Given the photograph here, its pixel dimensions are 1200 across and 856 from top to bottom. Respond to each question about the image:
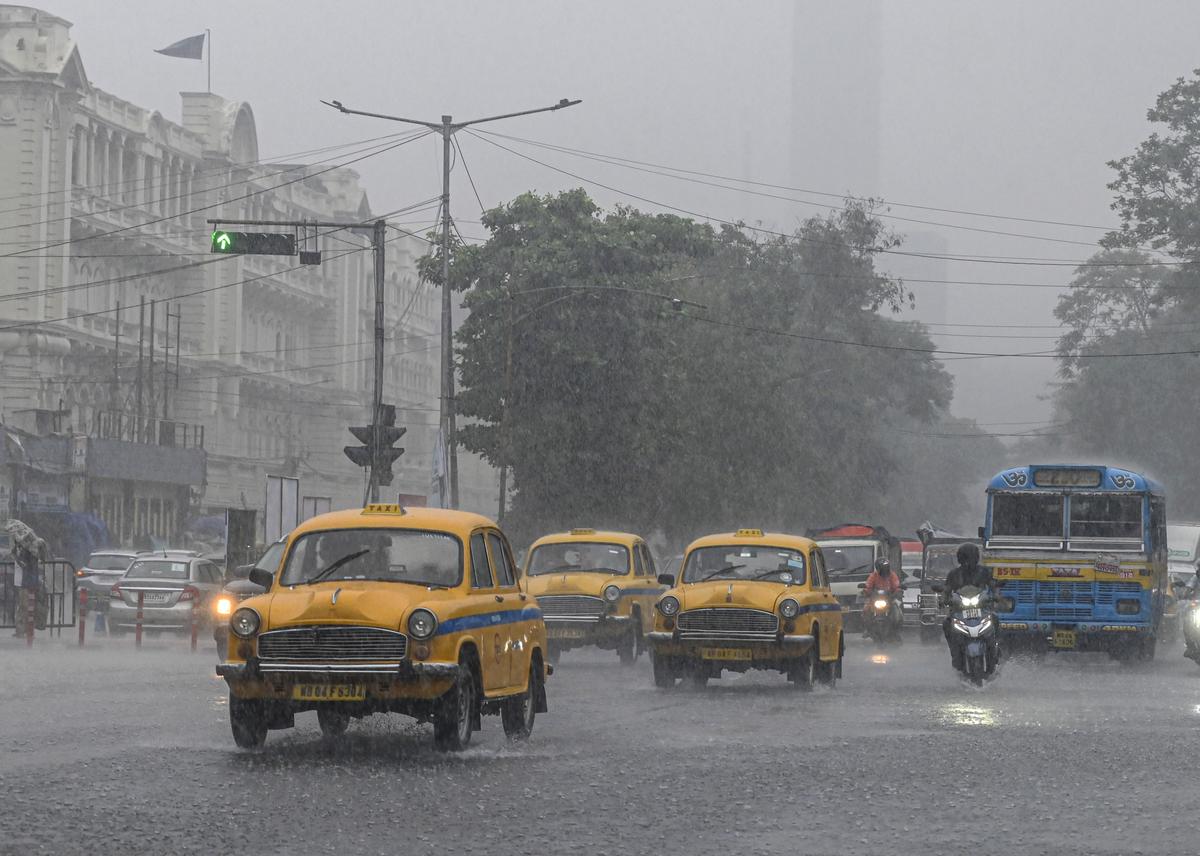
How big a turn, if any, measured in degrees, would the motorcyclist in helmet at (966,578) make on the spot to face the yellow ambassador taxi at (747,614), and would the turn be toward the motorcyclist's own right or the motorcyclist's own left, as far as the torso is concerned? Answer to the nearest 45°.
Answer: approximately 45° to the motorcyclist's own right

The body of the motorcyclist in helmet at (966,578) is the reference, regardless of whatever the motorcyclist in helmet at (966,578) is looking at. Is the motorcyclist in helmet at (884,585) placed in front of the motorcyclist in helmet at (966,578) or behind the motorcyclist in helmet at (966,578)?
behind

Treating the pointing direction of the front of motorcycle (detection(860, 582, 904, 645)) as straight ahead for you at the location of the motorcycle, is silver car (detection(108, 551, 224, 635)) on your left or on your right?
on your right

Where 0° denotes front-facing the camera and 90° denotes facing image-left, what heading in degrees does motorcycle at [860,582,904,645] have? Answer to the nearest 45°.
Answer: approximately 0°

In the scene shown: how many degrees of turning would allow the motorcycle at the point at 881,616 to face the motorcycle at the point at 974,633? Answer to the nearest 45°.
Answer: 0° — it already faces it

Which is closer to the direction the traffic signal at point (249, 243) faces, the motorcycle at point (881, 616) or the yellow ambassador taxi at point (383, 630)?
the yellow ambassador taxi

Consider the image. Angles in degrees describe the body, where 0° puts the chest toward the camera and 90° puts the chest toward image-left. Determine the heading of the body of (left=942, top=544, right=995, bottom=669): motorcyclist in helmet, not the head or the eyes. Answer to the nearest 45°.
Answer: approximately 0°

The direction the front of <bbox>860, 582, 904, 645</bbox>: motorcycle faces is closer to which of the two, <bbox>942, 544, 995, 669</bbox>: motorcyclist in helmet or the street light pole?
the motorcyclist in helmet

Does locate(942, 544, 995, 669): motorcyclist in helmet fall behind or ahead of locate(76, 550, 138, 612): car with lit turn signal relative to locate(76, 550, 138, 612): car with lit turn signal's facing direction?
behind

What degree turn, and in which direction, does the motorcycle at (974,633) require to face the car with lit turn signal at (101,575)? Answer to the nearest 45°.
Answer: approximately 135° to its right

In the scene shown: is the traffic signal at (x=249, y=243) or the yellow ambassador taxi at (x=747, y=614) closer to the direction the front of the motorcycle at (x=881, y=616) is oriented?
the yellow ambassador taxi

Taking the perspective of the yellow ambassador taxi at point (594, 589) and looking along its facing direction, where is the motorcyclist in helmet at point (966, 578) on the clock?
The motorcyclist in helmet is roughly at 9 o'clock from the yellow ambassador taxi.

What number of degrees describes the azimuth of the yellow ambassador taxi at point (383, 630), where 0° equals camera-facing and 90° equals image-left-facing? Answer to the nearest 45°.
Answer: approximately 45°

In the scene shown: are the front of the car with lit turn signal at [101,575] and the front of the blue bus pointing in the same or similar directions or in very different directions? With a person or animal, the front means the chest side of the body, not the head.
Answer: very different directions
